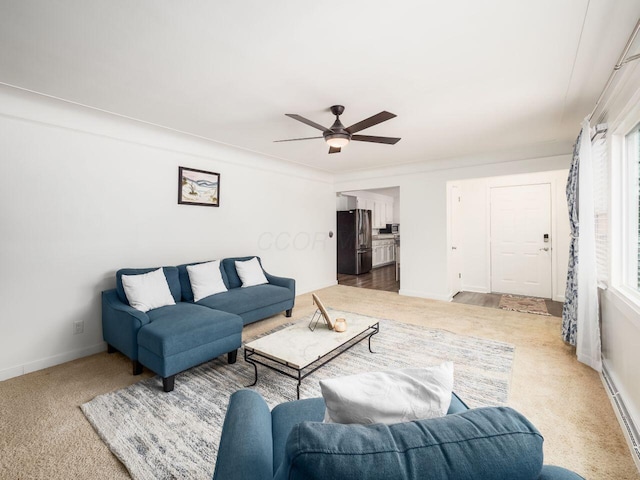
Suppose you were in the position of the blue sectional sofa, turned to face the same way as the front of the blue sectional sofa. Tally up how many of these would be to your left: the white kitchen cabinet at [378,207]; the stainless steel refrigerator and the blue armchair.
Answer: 2

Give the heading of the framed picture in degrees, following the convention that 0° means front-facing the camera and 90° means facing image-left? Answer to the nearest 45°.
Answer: approximately 315°

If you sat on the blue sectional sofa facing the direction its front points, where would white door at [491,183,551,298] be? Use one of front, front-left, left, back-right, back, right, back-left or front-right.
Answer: front-left

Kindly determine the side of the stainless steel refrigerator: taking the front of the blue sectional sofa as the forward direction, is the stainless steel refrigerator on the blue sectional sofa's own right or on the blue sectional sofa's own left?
on the blue sectional sofa's own left

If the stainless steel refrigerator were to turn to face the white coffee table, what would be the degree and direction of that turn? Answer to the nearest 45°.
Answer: approximately 45° to its right

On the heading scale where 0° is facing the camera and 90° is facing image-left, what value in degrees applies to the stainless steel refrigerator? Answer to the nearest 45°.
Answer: approximately 315°

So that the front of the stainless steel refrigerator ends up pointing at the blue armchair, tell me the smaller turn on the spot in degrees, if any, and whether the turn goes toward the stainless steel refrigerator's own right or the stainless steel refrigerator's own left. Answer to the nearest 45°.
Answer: approximately 45° to the stainless steel refrigerator's own right

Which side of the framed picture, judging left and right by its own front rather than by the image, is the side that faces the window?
front

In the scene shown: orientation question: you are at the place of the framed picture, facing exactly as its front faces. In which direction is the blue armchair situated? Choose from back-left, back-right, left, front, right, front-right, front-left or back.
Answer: front-right
